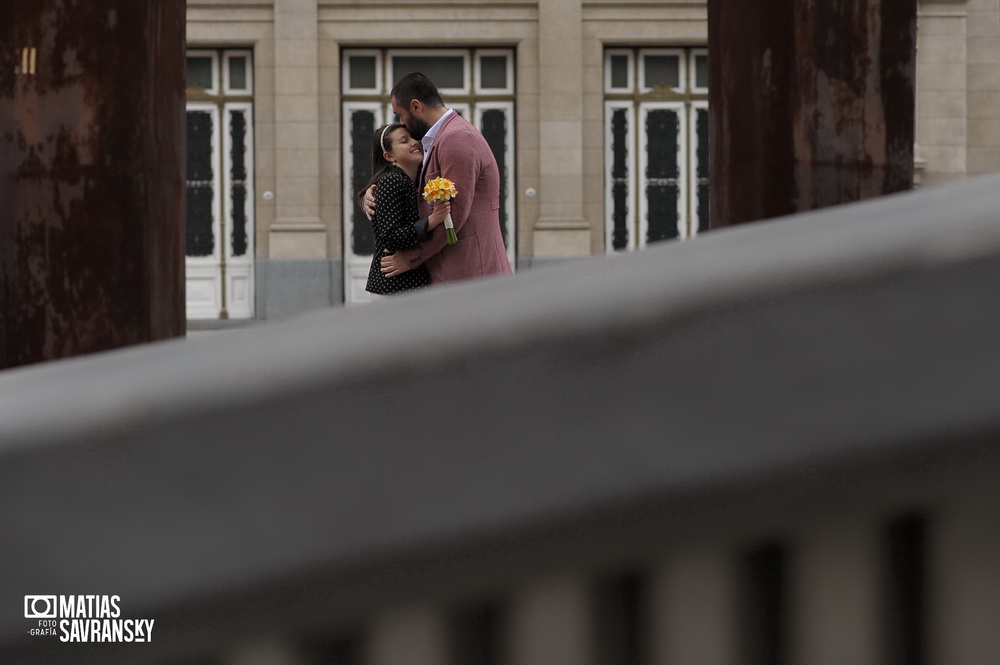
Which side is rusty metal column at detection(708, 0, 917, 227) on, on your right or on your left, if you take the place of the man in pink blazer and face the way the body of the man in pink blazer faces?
on your left

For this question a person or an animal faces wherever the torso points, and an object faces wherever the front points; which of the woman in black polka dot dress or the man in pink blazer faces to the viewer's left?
the man in pink blazer

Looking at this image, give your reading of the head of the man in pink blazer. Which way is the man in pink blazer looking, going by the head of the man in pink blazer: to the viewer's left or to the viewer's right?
to the viewer's left

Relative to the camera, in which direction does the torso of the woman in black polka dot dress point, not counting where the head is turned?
to the viewer's right

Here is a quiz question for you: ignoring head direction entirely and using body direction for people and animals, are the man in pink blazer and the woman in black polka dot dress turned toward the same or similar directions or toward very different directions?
very different directions

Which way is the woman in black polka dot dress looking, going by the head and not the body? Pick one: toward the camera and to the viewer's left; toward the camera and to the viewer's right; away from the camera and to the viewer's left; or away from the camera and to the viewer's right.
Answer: toward the camera and to the viewer's right

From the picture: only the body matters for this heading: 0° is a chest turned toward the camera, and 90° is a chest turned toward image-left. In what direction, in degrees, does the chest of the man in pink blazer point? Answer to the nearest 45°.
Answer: approximately 90°

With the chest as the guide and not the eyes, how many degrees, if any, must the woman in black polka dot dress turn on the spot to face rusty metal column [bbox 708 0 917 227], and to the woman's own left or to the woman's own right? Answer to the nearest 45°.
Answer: approximately 45° to the woman's own right

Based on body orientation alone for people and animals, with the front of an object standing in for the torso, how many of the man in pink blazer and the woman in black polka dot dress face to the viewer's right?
1

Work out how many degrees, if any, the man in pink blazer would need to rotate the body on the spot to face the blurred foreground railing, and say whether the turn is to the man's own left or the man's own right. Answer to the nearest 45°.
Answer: approximately 90° to the man's own left
